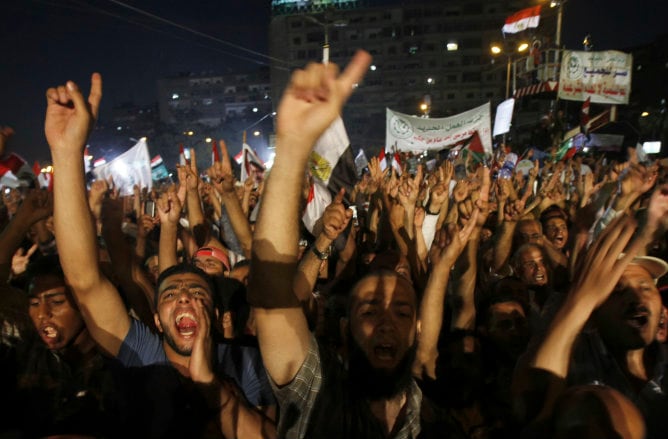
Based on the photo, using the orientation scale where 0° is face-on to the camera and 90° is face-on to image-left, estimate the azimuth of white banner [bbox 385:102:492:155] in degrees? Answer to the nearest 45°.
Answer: approximately 0°

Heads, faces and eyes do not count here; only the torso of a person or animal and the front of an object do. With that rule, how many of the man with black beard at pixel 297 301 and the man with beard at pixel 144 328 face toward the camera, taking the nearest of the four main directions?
2

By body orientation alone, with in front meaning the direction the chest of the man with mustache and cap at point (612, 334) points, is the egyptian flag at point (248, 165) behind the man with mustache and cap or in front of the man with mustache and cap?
behind
